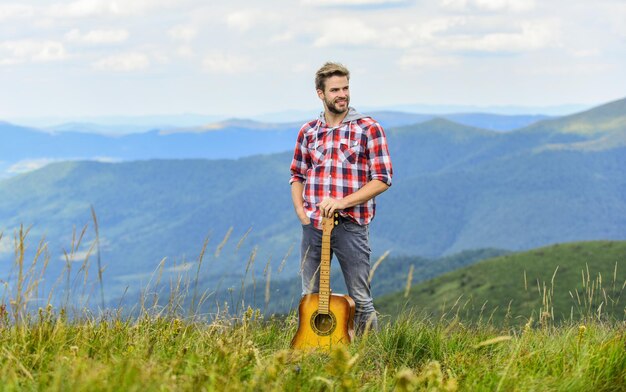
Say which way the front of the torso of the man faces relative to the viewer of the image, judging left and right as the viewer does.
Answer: facing the viewer

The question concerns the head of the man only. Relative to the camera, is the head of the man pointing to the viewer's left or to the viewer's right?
to the viewer's right
